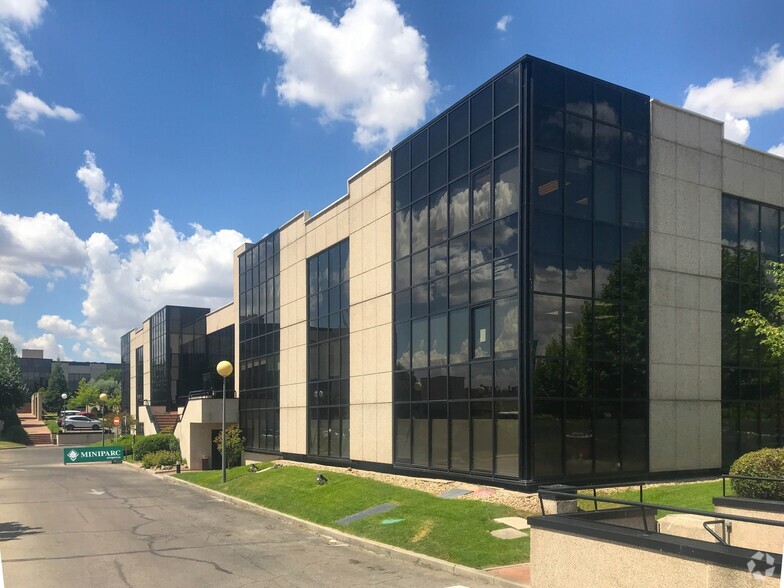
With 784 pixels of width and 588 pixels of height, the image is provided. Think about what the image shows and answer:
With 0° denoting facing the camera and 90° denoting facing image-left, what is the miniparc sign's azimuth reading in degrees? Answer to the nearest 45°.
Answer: approximately 0°

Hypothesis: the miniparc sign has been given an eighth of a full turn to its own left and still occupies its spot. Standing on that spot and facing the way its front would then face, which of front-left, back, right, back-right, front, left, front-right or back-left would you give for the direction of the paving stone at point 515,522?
front-right

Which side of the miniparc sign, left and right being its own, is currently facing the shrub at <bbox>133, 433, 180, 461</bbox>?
left

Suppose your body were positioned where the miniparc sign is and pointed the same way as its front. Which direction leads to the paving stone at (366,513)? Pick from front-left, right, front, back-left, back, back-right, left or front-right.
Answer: front

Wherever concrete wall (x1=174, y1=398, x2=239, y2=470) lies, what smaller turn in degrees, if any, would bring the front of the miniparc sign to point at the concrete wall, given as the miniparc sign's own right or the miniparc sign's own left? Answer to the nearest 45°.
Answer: approximately 45° to the miniparc sign's own left

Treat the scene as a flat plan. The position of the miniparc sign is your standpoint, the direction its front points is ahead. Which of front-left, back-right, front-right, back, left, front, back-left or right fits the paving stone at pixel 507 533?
front

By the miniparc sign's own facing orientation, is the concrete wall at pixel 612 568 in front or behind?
in front

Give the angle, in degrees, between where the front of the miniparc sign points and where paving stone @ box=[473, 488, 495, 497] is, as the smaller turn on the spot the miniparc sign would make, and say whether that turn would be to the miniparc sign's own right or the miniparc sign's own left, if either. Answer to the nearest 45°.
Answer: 0° — it already faces it
